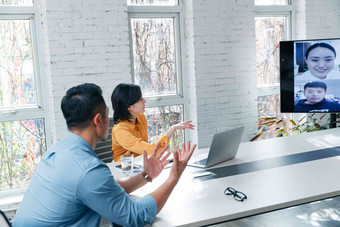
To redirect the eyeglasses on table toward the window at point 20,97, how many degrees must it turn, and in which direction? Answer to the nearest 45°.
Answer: approximately 90° to its right

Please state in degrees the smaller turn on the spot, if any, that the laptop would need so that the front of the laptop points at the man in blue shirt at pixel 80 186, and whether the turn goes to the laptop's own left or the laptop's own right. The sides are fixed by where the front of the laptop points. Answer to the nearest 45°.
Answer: approximately 90° to the laptop's own left

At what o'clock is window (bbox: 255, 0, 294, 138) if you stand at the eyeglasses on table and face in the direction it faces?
The window is roughly at 5 o'clock from the eyeglasses on table.

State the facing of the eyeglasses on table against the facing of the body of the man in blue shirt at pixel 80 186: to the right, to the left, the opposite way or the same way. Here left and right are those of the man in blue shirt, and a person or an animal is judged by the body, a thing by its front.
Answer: the opposite way

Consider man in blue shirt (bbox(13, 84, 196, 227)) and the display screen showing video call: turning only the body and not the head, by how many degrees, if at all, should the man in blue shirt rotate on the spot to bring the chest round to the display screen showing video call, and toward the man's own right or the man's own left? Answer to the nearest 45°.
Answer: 0° — they already face it

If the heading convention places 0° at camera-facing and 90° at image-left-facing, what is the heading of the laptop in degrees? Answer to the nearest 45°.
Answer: approximately 135°

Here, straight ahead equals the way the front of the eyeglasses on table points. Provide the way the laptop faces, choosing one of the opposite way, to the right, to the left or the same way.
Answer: to the right

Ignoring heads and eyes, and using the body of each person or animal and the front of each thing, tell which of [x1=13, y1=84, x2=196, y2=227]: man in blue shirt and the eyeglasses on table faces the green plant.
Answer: the man in blue shirt

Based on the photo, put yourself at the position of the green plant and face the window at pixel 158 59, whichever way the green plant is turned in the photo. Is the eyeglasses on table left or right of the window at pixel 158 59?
left

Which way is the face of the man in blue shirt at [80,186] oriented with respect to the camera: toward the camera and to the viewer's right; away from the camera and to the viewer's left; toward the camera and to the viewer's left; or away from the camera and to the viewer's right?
away from the camera and to the viewer's right
